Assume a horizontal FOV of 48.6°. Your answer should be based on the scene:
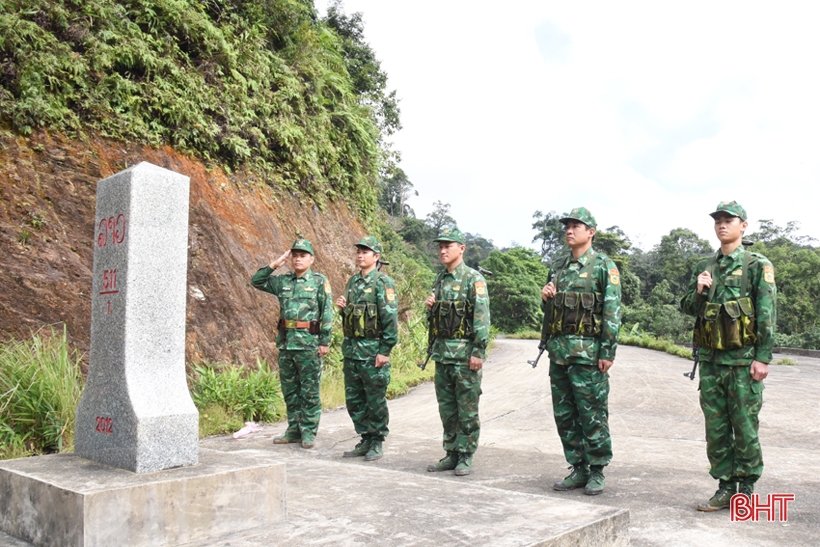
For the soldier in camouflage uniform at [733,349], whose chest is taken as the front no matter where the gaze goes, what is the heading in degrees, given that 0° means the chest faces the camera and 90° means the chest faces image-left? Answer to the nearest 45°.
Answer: approximately 45°

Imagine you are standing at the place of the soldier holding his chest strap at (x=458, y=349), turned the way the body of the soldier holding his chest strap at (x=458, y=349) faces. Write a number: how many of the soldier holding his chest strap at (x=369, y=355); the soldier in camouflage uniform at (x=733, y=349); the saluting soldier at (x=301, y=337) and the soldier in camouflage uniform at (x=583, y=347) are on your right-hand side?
2

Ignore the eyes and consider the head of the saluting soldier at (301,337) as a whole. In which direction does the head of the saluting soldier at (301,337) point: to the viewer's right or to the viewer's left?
to the viewer's left

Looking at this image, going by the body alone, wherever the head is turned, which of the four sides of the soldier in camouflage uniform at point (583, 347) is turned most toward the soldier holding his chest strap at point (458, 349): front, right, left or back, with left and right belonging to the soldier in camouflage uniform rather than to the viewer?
right

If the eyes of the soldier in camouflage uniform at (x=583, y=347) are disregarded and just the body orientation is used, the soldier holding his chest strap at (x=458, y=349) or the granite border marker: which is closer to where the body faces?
the granite border marker

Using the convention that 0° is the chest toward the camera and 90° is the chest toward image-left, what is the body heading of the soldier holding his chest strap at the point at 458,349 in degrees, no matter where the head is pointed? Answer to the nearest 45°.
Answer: approximately 45°

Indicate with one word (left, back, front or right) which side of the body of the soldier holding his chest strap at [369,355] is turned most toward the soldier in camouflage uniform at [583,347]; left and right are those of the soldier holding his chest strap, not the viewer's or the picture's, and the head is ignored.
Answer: left
